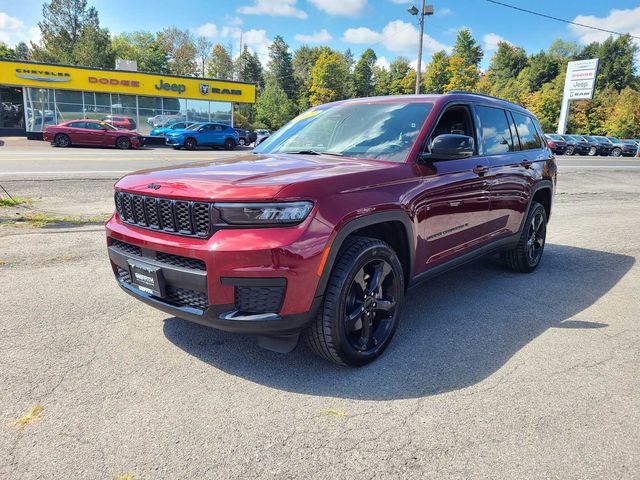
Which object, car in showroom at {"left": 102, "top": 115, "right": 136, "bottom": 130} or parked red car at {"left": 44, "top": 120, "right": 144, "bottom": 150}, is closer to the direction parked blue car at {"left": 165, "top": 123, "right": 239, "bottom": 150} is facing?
the parked red car

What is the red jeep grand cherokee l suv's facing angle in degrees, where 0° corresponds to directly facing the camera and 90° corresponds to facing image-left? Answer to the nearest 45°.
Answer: approximately 45°

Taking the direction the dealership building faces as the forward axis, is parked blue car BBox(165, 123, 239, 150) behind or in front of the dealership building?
in front

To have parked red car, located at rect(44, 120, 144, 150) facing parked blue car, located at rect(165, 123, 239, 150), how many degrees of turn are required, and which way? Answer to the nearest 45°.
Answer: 0° — it already faces it

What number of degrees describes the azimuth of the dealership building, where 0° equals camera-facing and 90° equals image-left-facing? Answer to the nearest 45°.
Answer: approximately 315°

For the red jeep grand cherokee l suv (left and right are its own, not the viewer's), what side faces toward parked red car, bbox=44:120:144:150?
right

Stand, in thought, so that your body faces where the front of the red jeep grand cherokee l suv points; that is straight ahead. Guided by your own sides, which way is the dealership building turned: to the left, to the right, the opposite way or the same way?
to the left

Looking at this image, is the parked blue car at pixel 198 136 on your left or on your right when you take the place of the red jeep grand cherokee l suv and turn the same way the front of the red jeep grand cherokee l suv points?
on your right

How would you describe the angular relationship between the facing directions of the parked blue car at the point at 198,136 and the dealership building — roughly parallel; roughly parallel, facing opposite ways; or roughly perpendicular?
roughly perpendicular

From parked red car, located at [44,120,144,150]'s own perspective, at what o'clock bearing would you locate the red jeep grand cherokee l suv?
The red jeep grand cherokee l suv is roughly at 3 o'clock from the parked red car.

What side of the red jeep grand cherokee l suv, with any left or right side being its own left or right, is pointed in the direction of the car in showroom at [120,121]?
right

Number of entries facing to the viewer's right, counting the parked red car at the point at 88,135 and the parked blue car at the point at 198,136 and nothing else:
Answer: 1
